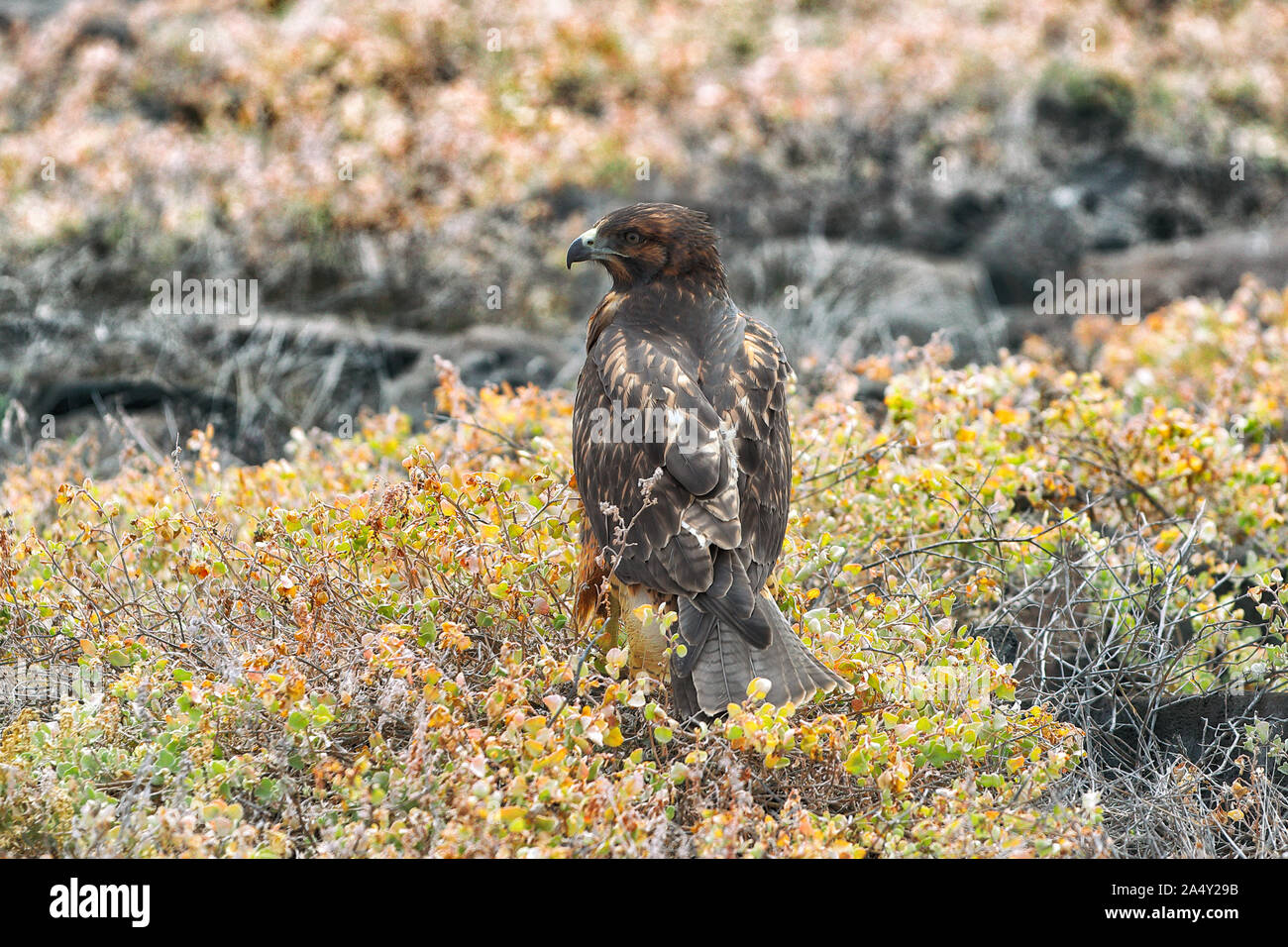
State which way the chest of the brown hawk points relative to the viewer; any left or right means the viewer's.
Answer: facing away from the viewer and to the left of the viewer
